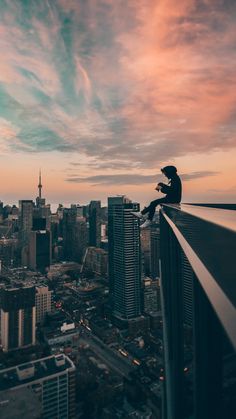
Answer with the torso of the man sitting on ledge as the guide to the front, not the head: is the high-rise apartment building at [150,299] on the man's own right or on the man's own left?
on the man's own right

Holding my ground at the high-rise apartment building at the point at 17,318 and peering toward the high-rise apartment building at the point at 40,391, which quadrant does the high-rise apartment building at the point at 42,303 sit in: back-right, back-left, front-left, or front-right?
back-left

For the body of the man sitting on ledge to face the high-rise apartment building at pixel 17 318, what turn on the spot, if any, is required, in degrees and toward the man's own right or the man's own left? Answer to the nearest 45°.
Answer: approximately 45° to the man's own right

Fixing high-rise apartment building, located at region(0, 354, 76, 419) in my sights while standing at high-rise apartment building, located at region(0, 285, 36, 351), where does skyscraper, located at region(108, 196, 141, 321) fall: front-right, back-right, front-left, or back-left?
back-left

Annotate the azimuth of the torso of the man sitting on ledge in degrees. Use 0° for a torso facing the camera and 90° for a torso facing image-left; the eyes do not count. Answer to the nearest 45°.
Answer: approximately 90°
